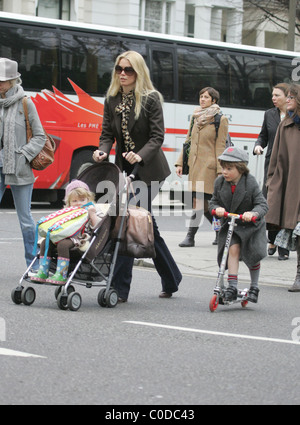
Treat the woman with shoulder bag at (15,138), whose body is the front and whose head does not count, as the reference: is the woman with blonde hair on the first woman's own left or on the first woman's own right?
on the first woman's own left

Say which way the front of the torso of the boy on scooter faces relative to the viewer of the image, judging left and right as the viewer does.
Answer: facing the viewer and to the left of the viewer

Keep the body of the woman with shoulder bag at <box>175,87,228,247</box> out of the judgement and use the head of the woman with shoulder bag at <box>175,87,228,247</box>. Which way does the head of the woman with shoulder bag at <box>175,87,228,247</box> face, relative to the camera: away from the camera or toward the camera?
toward the camera

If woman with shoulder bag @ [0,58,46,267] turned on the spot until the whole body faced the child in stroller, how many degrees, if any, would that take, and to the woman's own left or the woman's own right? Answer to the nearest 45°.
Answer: approximately 45° to the woman's own left

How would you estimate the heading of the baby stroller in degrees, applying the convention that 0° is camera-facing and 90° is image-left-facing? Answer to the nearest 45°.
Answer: approximately 45°

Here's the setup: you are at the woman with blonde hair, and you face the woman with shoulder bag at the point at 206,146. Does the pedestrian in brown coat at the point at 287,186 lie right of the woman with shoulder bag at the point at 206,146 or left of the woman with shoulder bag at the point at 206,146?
right

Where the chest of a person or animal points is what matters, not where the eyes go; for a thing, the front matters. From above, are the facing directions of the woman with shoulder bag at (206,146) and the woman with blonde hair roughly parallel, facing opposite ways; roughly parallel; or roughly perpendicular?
roughly parallel

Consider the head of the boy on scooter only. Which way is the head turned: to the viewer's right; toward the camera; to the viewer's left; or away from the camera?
to the viewer's left

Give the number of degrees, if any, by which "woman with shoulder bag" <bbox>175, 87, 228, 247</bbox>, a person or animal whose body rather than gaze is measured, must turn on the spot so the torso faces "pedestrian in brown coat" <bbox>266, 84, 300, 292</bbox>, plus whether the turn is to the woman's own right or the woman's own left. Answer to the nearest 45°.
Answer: approximately 45° to the woman's own left

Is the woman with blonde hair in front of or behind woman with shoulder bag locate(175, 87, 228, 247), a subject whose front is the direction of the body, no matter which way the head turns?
in front

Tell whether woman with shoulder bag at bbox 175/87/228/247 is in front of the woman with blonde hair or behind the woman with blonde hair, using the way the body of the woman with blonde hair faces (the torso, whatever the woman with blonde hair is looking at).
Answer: behind

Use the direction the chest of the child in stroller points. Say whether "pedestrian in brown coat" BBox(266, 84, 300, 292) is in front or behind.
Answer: behind

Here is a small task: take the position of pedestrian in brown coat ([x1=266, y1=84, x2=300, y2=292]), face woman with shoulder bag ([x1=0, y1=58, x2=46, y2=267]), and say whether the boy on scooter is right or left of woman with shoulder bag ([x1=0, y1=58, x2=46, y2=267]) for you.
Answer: left

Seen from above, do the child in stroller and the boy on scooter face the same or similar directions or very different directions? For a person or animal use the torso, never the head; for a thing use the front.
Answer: same or similar directions

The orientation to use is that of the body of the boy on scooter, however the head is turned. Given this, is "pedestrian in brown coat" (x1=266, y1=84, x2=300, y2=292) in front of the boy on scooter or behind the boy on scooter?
behind

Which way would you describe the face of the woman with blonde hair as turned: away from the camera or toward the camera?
toward the camera

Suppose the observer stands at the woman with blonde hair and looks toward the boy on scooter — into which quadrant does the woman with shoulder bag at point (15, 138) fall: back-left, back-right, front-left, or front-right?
back-left
